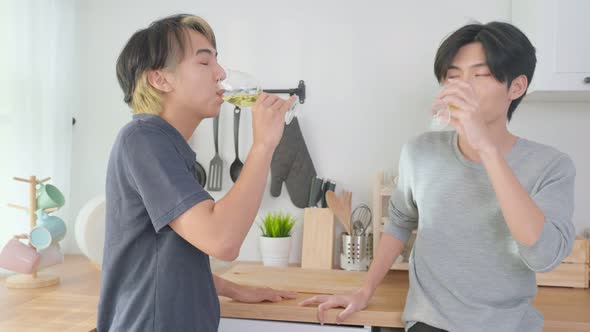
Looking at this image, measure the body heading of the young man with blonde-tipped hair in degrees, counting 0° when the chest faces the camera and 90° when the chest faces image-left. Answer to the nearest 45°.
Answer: approximately 270°

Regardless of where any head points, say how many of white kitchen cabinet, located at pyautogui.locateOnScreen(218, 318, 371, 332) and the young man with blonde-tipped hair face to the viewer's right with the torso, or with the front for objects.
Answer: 1

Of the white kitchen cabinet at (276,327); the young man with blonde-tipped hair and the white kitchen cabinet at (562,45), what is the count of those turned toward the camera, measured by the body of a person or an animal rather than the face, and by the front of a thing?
2

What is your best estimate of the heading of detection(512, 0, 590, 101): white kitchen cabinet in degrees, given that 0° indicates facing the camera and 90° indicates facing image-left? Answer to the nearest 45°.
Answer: approximately 0°

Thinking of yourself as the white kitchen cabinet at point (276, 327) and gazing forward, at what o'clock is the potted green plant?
The potted green plant is roughly at 6 o'clock from the white kitchen cabinet.

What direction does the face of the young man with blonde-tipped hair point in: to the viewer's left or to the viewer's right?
to the viewer's right

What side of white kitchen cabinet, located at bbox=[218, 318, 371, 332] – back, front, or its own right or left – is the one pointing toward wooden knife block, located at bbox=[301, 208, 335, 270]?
back
